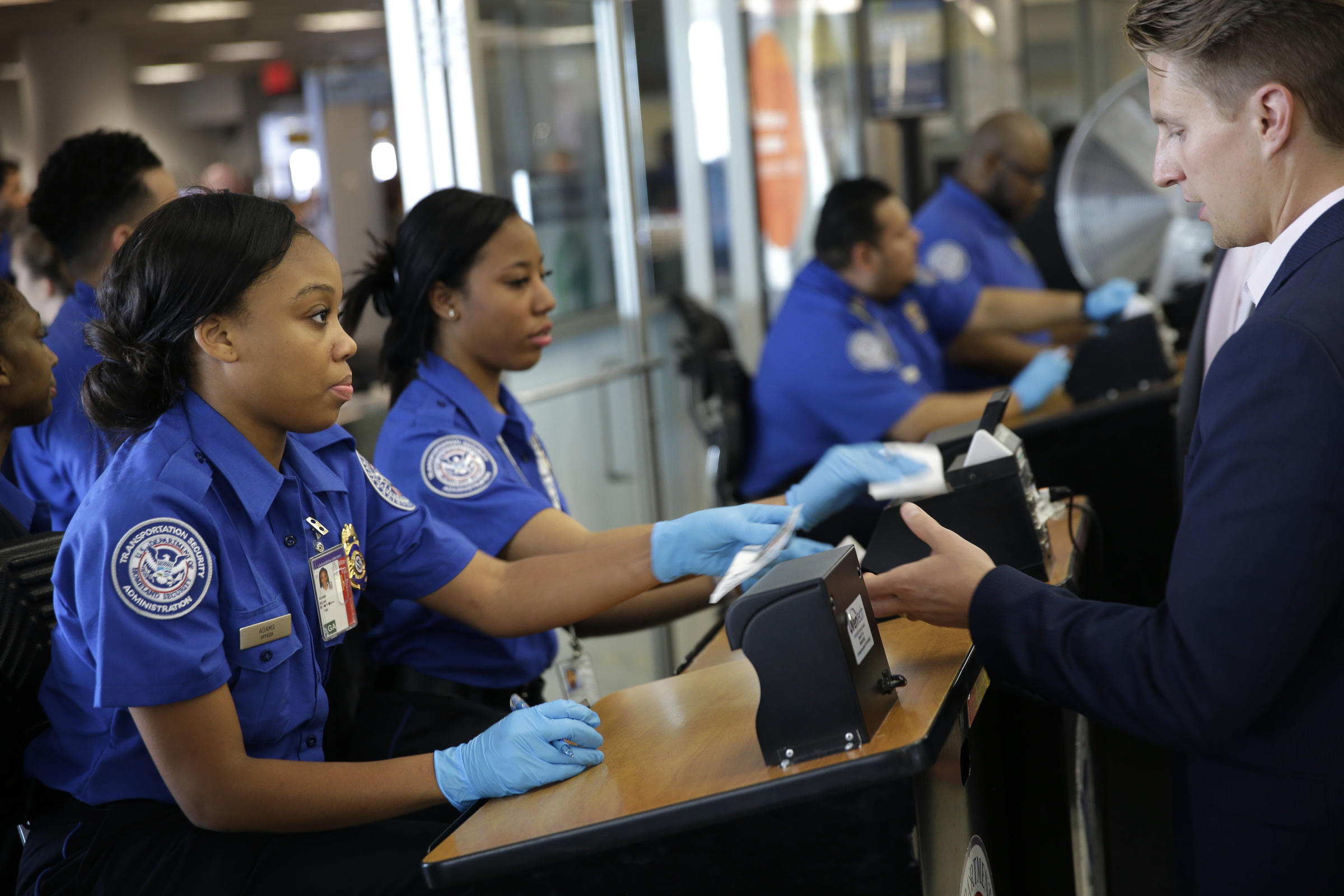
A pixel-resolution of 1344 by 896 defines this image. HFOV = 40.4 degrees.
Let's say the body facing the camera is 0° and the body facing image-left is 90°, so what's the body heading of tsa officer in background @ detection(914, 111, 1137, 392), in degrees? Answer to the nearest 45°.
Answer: approximately 270°

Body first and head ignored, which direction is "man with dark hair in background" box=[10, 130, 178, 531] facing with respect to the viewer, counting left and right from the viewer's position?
facing away from the viewer and to the right of the viewer

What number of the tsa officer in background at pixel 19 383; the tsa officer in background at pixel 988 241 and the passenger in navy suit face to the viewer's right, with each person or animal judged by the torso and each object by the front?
2

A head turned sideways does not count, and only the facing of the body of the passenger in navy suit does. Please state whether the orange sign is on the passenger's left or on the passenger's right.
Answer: on the passenger's right

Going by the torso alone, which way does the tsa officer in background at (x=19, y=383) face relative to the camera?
to the viewer's right

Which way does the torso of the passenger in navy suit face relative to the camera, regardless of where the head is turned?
to the viewer's left

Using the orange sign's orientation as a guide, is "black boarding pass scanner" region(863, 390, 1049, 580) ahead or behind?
ahead
